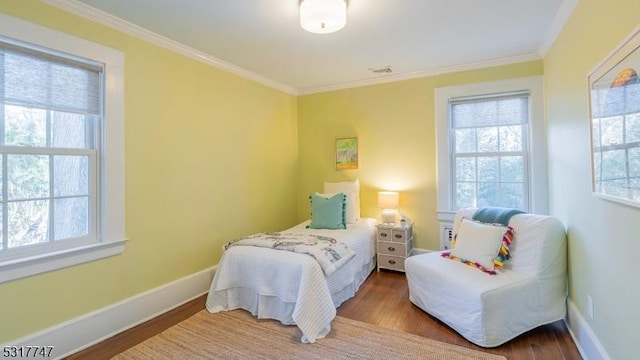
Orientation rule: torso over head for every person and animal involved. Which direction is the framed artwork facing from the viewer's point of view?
toward the camera

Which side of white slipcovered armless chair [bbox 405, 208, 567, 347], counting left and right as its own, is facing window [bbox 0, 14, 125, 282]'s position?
front

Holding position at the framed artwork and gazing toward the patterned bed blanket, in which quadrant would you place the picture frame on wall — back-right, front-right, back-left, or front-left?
front-left

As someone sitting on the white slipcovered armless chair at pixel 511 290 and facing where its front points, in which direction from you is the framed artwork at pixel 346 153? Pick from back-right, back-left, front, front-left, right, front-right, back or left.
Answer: right

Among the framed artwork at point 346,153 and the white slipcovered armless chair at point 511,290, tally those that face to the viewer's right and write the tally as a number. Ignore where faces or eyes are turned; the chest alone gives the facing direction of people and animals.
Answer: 0

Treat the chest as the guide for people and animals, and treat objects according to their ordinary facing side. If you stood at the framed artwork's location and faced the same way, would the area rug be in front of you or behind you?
in front

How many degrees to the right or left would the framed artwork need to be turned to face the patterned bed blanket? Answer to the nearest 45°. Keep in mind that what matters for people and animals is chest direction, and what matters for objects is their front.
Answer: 0° — it already faces it

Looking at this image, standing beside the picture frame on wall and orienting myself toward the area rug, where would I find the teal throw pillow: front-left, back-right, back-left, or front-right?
front-right

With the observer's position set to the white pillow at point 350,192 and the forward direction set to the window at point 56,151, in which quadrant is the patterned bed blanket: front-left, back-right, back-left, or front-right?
front-left

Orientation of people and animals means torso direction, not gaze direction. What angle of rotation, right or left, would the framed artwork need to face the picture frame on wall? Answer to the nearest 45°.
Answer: approximately 45° to its left

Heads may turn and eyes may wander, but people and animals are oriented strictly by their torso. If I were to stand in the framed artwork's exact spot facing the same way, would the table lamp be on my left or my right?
on my left

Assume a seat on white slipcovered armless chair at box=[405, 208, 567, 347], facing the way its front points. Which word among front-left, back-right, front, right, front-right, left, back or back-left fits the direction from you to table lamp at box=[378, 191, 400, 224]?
right

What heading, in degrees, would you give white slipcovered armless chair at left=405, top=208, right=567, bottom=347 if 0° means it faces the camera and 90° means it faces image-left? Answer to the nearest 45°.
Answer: approximately 45°
